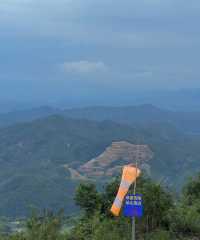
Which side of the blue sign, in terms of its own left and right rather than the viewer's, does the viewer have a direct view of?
front
